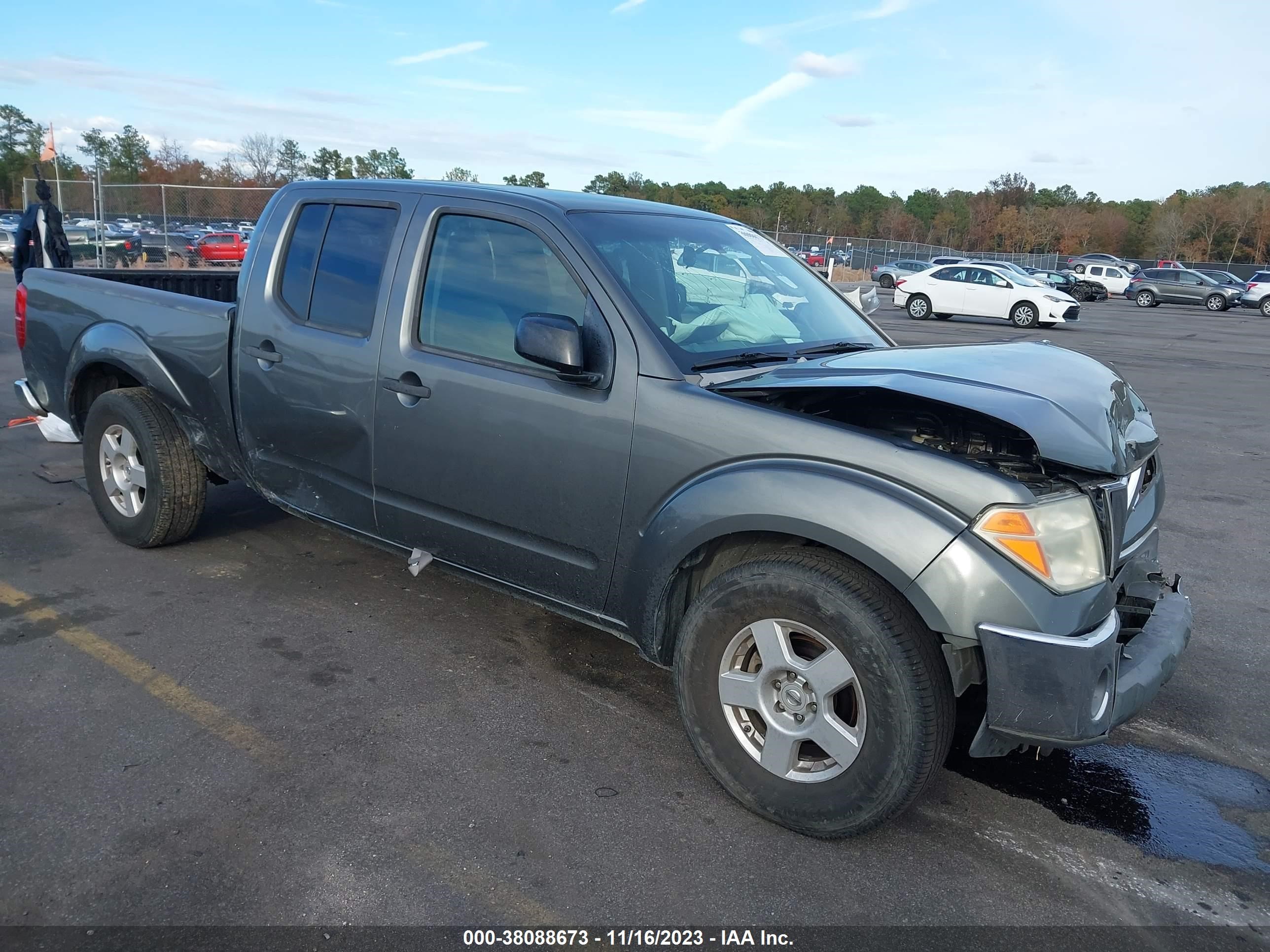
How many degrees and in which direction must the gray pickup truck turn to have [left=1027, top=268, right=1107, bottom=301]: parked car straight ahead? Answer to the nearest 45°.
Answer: approximately 90° to its left

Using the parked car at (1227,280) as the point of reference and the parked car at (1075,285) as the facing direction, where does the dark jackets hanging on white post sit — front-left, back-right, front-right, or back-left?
front-left

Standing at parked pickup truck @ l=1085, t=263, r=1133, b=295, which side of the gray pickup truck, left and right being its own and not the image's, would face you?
left

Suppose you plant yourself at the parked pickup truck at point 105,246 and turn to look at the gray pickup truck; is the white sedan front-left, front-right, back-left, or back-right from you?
front-left

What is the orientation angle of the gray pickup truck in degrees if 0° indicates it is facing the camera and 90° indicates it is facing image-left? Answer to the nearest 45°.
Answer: approximately 315°

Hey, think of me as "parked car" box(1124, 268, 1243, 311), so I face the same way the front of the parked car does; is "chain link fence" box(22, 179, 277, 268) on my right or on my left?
on my right

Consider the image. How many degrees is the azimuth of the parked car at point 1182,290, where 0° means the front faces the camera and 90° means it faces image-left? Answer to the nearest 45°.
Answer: approximately 270°
